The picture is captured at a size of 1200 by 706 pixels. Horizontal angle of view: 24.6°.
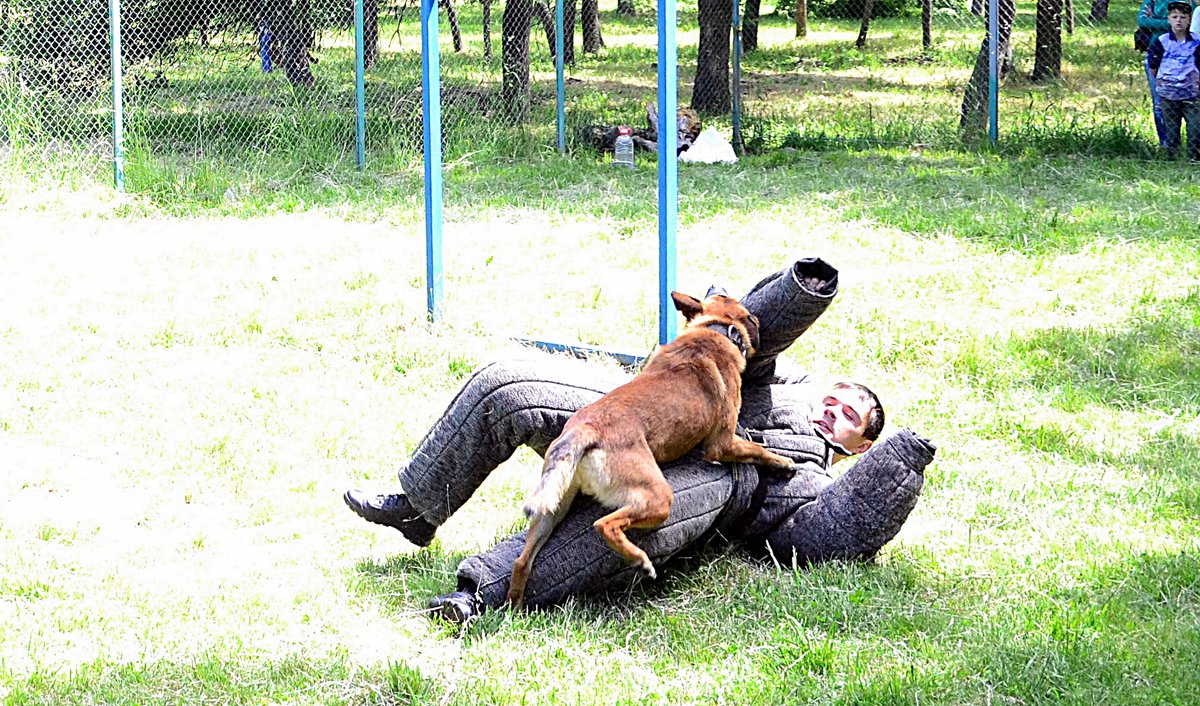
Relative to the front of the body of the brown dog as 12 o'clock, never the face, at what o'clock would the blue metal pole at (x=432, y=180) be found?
The blue metal pole is roughly at 10 o'clock from the brown dog.

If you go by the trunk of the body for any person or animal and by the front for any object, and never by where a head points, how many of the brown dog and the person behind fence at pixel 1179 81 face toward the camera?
1

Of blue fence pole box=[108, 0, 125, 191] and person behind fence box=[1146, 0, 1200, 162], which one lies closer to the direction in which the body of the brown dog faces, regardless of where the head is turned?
the person behind fence

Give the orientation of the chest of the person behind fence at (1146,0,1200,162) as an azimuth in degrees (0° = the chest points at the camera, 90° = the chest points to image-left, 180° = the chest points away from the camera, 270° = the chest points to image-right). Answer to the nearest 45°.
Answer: approximately 0°

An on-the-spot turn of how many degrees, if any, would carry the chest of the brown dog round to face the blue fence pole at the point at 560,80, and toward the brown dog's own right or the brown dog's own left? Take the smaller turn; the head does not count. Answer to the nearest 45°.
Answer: approximately 45° to the brown dog's own left

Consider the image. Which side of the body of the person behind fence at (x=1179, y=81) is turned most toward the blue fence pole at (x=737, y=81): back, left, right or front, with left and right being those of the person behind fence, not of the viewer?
right

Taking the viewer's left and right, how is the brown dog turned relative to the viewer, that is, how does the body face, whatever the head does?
facing away from the viewer and to the right of the viewer

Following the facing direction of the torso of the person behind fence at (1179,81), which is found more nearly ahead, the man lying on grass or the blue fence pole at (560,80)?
the man lying on grass
